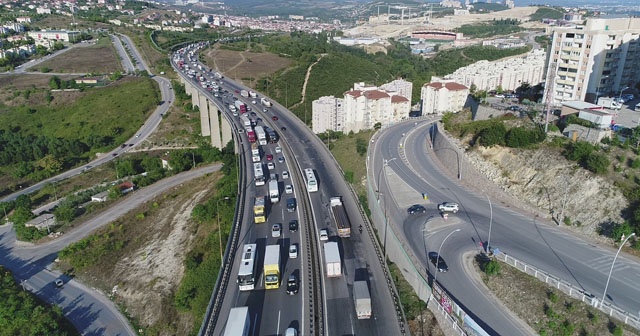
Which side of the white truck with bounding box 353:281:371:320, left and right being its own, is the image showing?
back

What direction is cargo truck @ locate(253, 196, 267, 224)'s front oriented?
toward the camera

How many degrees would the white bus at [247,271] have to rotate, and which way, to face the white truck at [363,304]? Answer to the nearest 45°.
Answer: approximately 45° to its left

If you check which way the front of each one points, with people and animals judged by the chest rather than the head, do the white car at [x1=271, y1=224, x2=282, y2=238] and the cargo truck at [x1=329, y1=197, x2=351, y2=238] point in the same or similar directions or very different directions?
very different directions

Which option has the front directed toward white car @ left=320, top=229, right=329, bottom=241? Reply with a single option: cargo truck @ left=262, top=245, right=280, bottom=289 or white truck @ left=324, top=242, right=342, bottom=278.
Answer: the white truck

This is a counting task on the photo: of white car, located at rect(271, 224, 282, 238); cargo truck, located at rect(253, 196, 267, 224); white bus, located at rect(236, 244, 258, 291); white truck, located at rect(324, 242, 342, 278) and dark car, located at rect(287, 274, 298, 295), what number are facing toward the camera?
4

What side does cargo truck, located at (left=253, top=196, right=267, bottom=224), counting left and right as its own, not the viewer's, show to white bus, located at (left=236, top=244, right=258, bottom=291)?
front

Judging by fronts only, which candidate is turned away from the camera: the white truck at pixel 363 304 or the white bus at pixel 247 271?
the white truck

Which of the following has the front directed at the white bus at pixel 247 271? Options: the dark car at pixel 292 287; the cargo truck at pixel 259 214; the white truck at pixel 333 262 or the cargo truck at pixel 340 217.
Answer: the cargo truck at pixel 259 214

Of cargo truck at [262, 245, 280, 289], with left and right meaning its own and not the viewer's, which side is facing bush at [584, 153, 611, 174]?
left

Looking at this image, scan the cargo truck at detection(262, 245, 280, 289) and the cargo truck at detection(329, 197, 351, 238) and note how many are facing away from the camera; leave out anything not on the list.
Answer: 1

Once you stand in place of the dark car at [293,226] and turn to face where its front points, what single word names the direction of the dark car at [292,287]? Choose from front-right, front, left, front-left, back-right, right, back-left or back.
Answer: front

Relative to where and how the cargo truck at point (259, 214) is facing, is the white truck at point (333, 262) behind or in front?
in front

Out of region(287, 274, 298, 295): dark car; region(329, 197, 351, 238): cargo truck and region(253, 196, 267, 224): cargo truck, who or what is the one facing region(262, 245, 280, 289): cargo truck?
region(253, 196, 267, 224): cargo truck

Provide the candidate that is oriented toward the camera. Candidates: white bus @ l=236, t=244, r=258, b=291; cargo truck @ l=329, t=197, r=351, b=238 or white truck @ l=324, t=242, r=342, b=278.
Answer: the white bus

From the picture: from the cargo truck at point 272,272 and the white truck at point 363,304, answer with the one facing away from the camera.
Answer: the white truck

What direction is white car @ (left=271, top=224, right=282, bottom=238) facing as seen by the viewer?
toward the camera

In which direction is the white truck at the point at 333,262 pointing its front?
away from the camera

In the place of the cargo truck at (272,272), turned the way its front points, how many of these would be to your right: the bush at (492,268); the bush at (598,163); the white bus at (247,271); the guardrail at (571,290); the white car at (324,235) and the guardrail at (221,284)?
2

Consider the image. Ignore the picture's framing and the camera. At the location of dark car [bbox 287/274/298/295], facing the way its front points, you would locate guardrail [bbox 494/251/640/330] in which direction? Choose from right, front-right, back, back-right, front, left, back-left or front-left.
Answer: left

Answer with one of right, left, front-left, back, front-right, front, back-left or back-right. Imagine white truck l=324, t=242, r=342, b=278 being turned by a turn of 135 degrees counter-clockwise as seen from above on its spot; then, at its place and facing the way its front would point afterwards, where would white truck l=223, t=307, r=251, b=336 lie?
front
